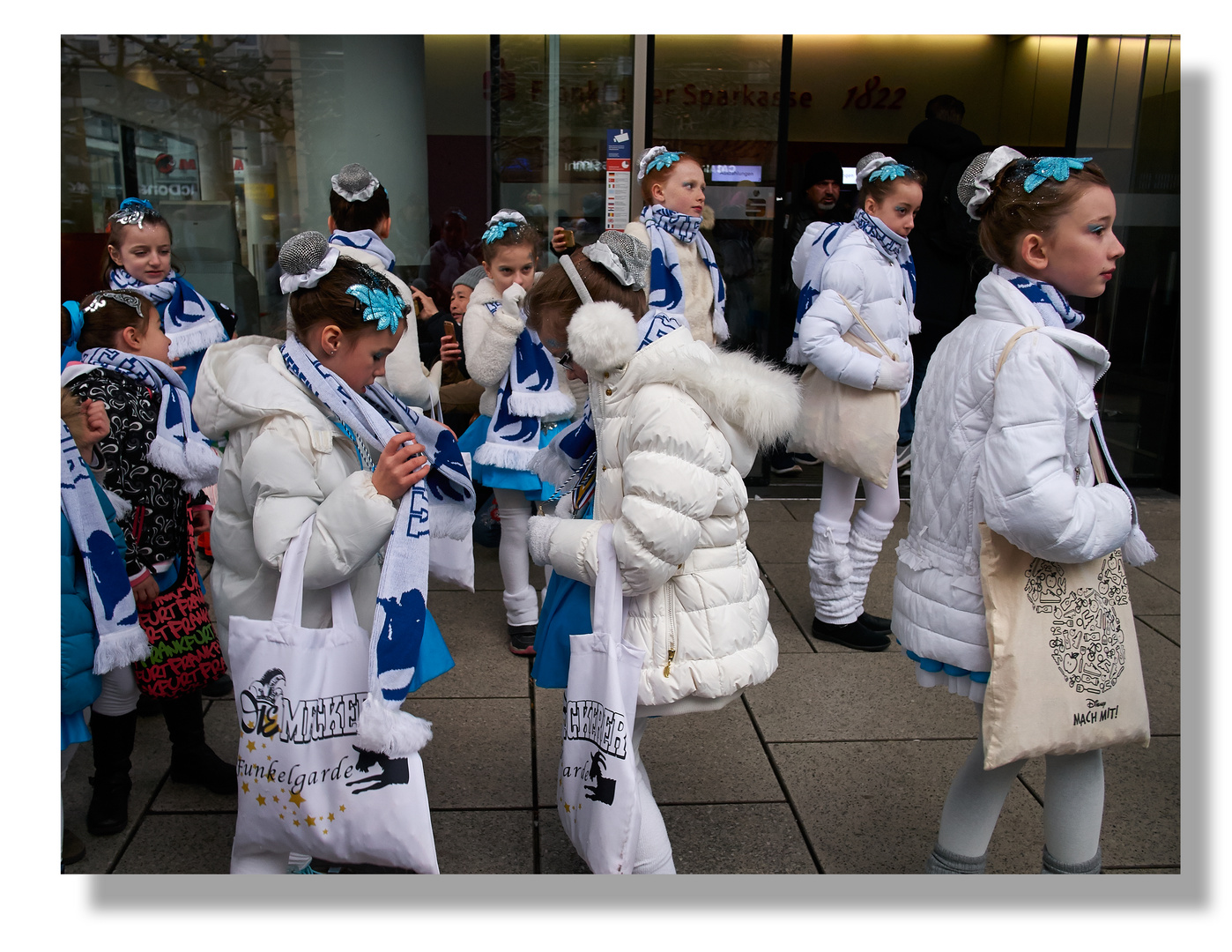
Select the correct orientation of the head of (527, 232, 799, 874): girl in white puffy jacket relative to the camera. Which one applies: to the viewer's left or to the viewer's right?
to the viewer's left

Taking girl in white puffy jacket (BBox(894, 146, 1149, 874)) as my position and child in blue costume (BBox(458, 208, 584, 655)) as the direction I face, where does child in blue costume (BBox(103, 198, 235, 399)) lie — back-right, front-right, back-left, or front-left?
front-left

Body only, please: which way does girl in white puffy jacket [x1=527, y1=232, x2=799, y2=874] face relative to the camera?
to the viewer's left

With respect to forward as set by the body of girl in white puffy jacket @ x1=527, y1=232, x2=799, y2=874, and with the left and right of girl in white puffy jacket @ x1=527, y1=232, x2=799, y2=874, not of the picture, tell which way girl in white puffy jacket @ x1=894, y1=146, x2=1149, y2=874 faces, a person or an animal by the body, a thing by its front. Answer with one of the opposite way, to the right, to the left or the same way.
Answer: the opposite way

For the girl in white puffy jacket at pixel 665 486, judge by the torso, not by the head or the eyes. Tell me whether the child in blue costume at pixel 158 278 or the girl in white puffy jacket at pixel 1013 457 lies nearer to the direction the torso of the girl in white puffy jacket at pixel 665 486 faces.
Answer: the child in blue costume

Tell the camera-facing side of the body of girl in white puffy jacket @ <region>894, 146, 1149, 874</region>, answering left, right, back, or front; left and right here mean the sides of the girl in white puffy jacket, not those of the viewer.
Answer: right

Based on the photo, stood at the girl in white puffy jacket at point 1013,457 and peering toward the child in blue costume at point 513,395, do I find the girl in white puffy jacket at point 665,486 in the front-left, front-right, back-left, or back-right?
front-left

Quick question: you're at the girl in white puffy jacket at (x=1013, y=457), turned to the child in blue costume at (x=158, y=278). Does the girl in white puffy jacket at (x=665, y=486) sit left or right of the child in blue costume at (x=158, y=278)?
left

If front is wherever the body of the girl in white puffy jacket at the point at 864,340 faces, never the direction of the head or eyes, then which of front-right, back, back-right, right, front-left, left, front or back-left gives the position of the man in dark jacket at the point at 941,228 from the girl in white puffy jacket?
left

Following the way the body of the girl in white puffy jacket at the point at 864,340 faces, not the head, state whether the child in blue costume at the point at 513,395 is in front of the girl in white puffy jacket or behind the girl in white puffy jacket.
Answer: behind
